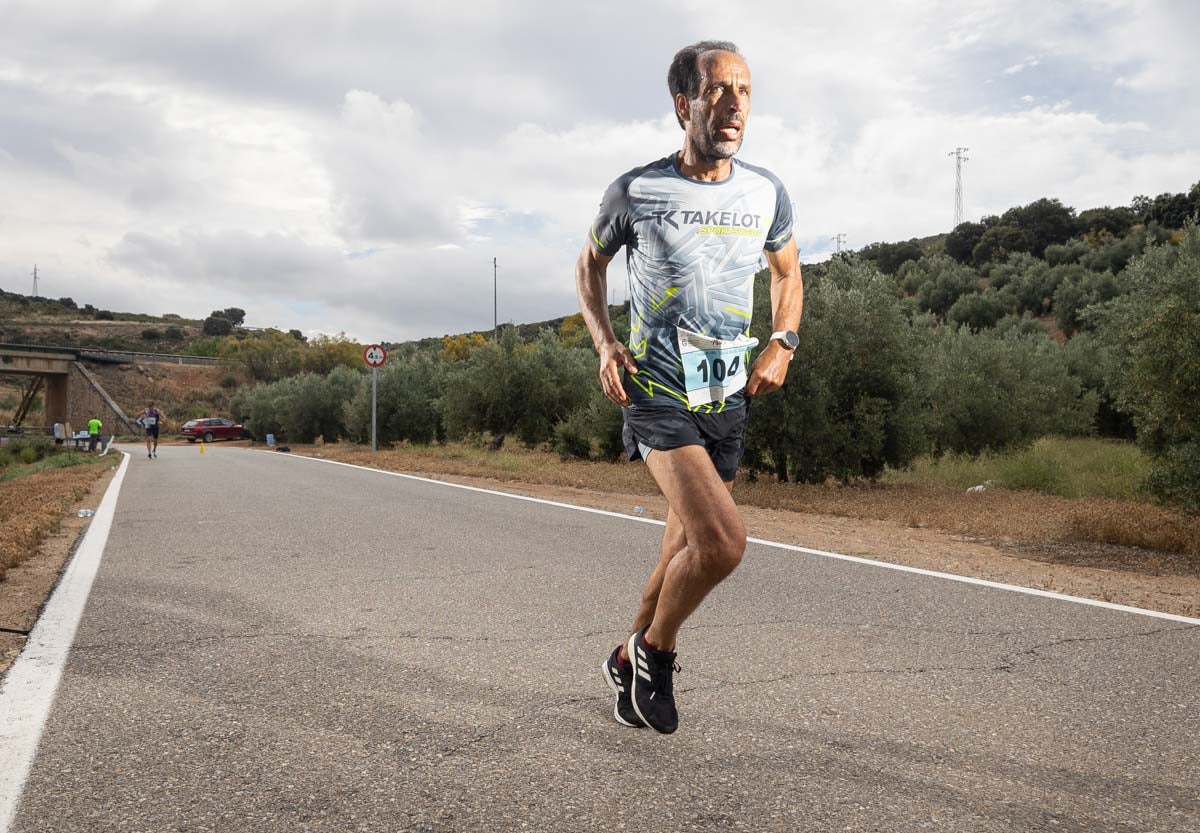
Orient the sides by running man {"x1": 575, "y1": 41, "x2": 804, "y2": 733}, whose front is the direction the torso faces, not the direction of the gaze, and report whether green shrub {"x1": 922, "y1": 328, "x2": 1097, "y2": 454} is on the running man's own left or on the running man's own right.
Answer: on the running man's own left

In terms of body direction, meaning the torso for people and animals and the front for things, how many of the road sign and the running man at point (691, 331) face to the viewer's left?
0

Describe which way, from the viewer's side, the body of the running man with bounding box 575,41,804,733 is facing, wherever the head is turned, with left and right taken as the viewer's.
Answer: facing the viewer and to the right of the viewer

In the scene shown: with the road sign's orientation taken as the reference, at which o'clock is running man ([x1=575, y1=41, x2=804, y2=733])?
The running man is roughly at 12 o'clock from the road sign.

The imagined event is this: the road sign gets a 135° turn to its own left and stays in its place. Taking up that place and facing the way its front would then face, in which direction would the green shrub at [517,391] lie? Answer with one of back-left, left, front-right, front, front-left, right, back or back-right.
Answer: front

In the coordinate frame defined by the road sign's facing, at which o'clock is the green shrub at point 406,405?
The green shrub is roughly at 6 o'clock from the road sign.

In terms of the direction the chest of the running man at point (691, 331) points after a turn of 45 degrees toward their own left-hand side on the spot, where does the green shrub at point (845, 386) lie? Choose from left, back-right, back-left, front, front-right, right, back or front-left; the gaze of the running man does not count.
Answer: left

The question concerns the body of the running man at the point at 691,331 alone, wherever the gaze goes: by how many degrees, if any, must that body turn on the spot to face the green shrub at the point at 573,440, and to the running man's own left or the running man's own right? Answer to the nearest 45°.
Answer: approximately 135° to the running man's own left

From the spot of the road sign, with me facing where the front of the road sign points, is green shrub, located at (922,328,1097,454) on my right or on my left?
on my left

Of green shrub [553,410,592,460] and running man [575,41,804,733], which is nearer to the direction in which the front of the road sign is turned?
the running man

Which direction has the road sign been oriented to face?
toward the camera

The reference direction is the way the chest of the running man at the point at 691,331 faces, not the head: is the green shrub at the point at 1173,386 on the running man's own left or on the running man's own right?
on the running man's own left

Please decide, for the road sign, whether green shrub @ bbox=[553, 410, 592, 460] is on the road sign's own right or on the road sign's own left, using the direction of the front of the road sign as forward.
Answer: on the road sign's own left
